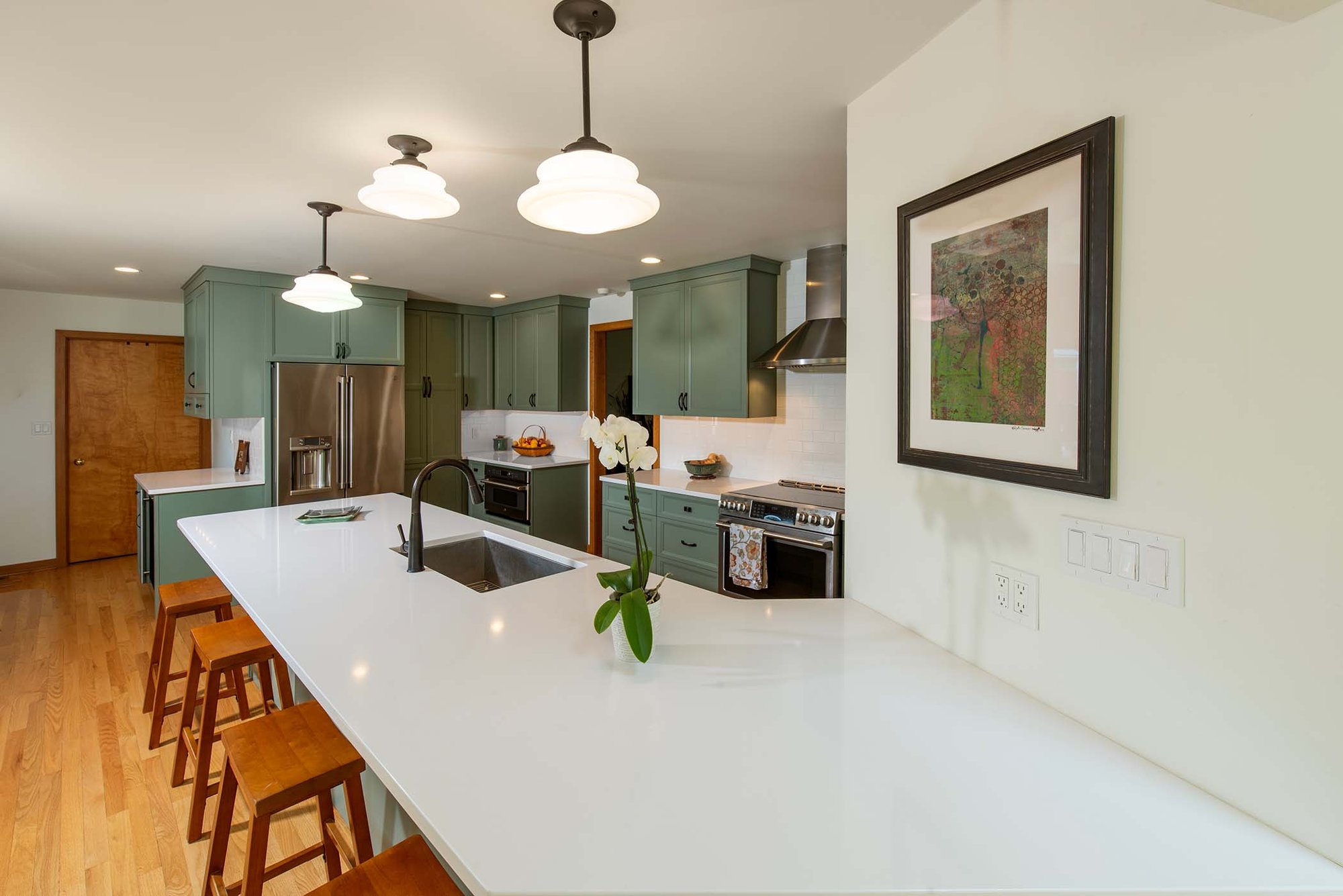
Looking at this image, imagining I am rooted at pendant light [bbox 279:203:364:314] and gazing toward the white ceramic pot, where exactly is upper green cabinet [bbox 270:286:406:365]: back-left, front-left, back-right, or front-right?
back-left

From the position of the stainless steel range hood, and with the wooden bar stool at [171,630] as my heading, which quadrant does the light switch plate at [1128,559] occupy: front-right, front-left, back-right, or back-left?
front-left

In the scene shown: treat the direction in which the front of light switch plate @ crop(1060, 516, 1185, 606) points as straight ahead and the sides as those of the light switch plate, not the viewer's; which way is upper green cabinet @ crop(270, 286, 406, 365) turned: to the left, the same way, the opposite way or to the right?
to the left

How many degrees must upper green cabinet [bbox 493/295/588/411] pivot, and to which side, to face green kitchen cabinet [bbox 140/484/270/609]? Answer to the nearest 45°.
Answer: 0° — it already faces it

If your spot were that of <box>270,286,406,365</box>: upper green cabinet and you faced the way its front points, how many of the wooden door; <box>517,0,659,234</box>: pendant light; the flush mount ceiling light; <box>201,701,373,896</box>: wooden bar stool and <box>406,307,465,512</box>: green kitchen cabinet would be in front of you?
3

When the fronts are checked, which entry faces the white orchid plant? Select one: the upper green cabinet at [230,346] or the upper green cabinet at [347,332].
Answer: the upper green cabinet at [347,332]

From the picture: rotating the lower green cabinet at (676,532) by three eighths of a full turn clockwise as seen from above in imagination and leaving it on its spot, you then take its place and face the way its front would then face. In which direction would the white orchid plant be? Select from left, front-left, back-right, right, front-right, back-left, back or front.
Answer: back

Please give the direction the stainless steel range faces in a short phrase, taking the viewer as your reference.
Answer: facing the viewer and to the left of the viewer

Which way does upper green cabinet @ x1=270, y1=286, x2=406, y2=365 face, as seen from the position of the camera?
facing the viewer

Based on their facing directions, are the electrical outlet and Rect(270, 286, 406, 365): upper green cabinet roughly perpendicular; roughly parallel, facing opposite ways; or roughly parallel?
roughly perpendicular

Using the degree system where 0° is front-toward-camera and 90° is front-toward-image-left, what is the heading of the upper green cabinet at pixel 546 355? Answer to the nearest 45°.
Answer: approximately 45°

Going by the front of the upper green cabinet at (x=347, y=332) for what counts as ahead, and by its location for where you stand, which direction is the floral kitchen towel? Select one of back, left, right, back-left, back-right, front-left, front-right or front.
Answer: front-left

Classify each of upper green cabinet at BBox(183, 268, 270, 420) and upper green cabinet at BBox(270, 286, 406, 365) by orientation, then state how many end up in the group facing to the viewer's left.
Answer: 1

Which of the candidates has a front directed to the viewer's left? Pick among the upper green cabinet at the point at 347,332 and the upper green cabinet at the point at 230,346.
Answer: the upper green cabinet at the point at 230,346

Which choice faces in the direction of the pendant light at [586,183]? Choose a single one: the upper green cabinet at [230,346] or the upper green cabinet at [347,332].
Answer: the upper green cabinet at [347,332]

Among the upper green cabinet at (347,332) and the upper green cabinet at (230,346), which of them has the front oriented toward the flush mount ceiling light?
the upper green cabinet at (347,332)
